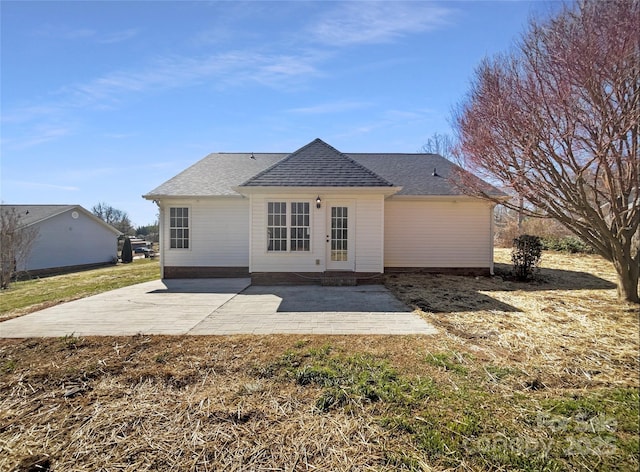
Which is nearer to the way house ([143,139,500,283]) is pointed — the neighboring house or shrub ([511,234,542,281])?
the neighboring house

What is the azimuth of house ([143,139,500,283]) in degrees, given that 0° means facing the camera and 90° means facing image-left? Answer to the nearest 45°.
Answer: approximately 180°

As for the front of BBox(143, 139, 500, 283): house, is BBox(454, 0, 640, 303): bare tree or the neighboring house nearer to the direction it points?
the neighboring house
